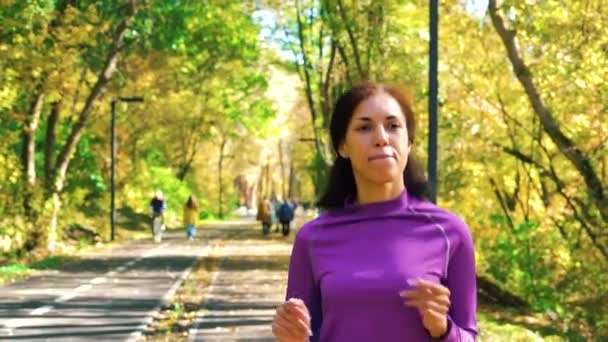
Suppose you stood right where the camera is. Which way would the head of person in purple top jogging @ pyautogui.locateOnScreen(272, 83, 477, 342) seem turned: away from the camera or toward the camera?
toward the camera

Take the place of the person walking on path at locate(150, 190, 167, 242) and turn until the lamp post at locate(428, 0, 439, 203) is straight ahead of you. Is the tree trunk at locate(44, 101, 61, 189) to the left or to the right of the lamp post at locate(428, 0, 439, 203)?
right

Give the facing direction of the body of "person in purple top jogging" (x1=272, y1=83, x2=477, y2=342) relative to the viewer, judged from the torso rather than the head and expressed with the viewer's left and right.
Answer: facing the viewer

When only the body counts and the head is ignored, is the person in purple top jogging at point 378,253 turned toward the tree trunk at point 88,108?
no

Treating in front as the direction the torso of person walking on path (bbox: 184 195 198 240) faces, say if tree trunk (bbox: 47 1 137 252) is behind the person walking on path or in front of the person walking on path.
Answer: behind

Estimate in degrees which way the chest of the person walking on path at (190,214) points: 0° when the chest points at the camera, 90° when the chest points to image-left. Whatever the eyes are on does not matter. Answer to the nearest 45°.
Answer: approximately 180°

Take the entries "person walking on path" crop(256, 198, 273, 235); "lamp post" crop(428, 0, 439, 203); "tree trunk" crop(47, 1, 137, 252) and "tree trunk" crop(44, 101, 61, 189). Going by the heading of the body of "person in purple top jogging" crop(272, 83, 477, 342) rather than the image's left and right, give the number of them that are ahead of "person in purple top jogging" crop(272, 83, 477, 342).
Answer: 0

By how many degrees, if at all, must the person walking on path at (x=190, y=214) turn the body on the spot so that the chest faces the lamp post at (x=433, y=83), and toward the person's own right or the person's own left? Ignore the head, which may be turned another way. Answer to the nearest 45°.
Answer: approximately 180°

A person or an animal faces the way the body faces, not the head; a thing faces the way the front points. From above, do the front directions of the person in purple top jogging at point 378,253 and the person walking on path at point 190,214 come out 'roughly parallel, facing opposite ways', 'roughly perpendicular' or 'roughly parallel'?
roughly parallel, facing opposite ways

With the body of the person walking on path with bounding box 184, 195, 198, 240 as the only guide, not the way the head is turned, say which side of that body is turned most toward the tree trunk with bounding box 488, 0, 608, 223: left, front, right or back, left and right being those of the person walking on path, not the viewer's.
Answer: back

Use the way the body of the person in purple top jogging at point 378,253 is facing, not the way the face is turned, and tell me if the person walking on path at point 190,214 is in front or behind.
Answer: behind

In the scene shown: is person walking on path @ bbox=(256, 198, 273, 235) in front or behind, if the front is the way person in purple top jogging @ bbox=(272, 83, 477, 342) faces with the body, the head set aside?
behind
